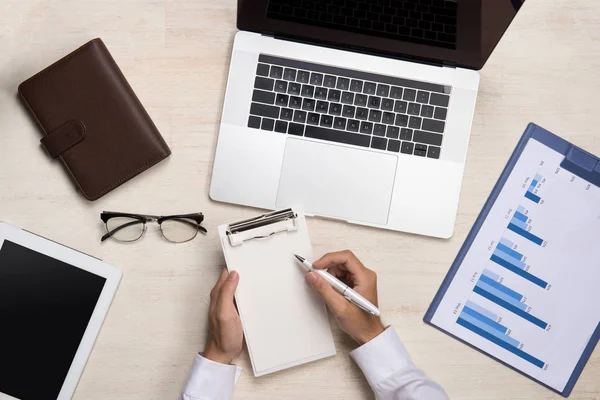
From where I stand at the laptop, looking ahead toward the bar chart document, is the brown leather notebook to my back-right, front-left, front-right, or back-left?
back-right

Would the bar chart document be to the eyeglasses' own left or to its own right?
on its left

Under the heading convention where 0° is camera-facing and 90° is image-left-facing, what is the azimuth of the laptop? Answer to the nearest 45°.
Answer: approximately 0°

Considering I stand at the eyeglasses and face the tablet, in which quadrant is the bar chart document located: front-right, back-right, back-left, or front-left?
back-left
